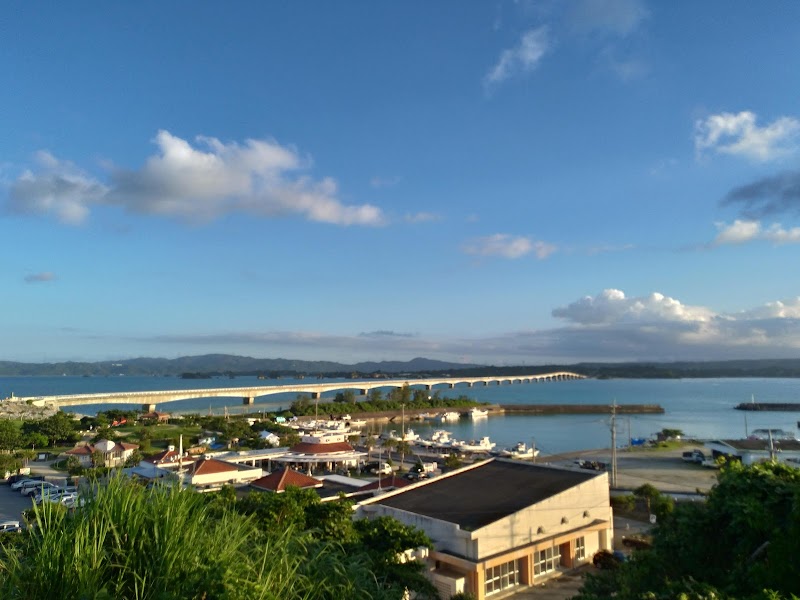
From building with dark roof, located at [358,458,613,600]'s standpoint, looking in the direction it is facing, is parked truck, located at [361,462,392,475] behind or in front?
behind

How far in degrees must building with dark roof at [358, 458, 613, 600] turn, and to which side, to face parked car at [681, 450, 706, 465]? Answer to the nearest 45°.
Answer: approximately 90° to its left
